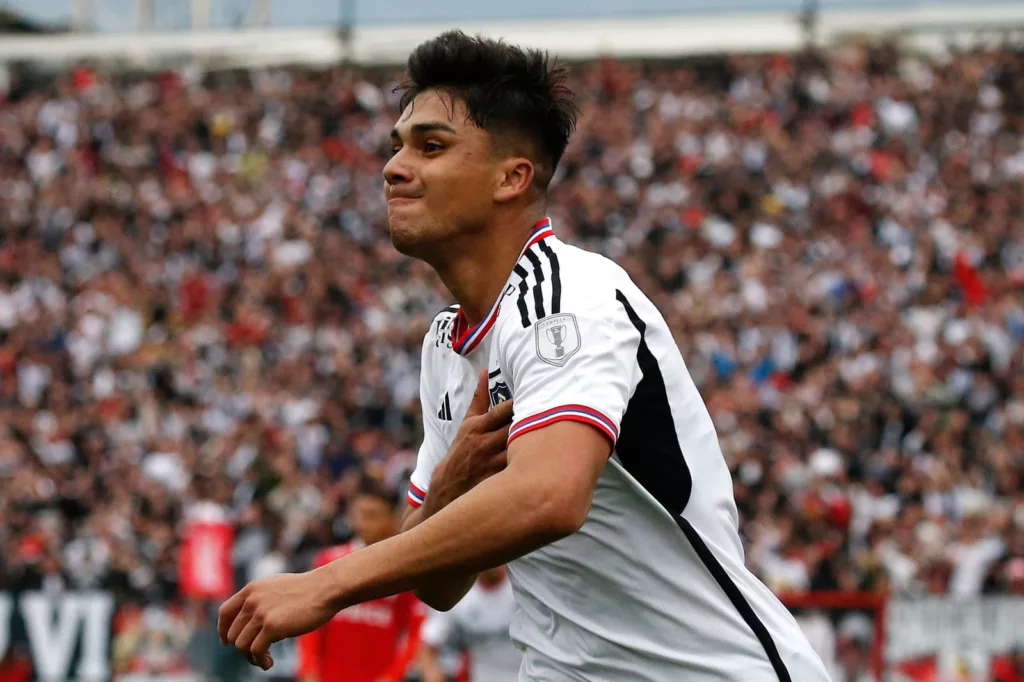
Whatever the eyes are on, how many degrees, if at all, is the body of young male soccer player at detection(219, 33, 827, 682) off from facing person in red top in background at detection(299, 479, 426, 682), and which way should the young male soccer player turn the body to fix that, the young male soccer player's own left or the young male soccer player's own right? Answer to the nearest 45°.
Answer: approximately 135° to the young male soccer player's own right

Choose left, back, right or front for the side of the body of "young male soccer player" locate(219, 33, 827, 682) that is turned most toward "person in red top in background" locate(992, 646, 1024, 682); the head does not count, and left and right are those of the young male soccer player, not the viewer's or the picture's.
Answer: back

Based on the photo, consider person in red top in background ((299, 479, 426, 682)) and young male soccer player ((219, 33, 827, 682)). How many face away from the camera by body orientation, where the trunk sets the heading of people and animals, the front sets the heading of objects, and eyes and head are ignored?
0

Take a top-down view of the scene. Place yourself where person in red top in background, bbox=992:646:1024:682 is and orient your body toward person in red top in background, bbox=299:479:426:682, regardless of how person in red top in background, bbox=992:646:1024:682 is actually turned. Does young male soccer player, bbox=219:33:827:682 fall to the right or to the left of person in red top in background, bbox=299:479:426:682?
left

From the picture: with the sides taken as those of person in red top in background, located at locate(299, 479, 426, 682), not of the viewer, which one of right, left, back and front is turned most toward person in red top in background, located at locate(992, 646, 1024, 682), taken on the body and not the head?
left

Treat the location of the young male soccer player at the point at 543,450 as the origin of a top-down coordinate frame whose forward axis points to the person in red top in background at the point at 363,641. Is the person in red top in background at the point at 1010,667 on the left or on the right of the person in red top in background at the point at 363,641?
right

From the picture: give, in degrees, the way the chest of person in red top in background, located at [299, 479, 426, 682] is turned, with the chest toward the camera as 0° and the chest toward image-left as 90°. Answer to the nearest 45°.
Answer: approximately 0°

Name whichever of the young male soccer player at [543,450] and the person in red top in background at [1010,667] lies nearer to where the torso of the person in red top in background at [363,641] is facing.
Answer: the young male soccer player

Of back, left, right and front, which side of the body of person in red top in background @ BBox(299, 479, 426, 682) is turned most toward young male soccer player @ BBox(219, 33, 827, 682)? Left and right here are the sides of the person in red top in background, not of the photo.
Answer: front
